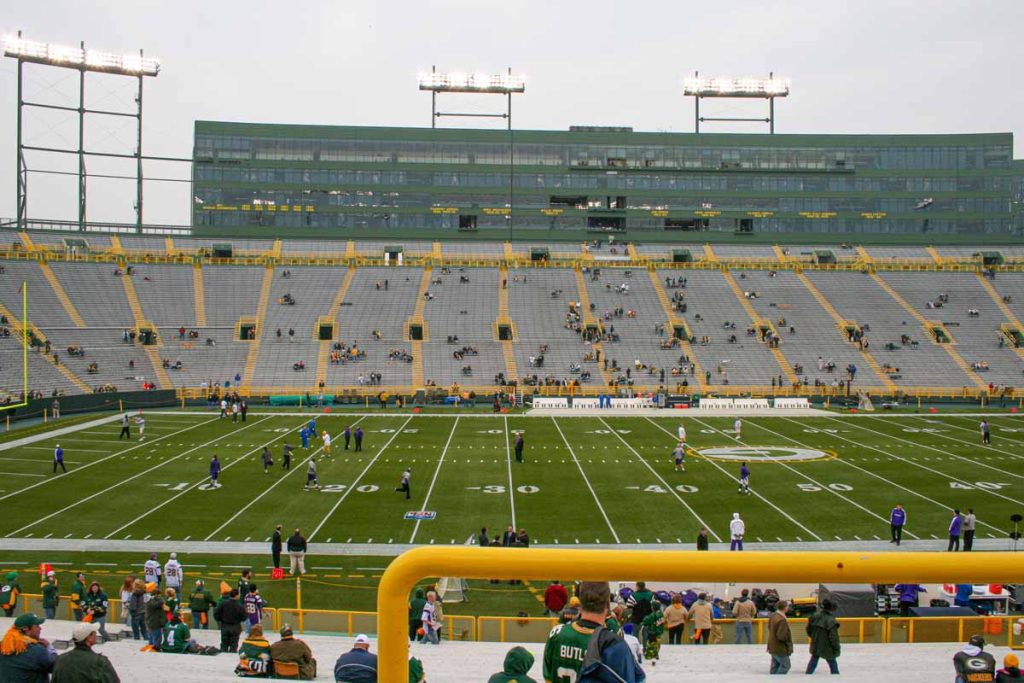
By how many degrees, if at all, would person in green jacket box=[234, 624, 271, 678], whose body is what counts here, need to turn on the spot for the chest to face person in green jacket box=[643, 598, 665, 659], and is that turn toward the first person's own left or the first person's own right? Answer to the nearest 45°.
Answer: approximately 90° to the first person's own right

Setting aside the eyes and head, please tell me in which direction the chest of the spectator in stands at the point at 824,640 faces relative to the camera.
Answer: away from the camera

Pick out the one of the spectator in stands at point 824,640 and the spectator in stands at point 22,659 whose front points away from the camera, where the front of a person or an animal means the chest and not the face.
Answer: the spectator in stands at point 824,640

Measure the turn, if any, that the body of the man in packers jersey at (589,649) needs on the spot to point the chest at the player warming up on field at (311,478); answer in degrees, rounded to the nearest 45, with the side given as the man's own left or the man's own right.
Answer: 0° — they already face them

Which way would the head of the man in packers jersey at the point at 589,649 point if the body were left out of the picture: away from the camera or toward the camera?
away from the camera

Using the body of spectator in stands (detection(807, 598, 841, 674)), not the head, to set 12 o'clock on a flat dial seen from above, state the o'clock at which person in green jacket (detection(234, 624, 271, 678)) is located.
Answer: The person in green jacket is roughly at 8 o'clock from the spectator in stands.

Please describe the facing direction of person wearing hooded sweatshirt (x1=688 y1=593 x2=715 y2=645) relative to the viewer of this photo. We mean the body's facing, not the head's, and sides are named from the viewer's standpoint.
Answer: facing away from the viewer

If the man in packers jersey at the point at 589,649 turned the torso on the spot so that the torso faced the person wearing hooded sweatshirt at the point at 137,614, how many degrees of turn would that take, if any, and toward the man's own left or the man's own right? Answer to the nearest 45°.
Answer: approximately 45° to the man's own left

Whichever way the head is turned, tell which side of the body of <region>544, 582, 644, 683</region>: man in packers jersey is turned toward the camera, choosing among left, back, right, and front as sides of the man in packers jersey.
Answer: back
